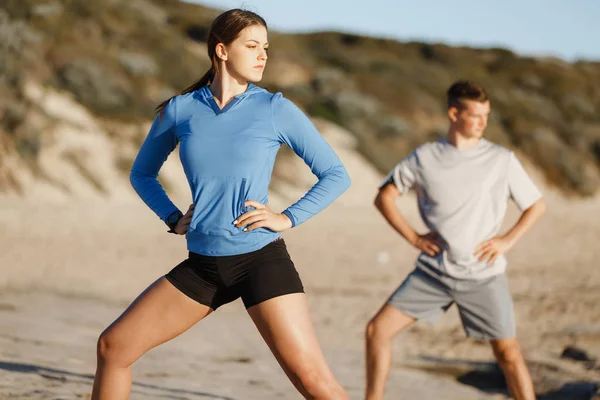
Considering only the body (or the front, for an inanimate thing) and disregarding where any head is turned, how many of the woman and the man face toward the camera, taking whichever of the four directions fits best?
2

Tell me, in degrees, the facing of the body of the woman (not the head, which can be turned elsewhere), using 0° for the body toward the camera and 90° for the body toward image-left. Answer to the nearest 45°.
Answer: approximately 0°

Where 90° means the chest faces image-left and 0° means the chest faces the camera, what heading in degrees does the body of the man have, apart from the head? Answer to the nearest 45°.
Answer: approximately 0°

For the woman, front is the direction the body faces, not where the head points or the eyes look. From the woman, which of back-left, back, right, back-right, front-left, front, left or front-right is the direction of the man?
back-left

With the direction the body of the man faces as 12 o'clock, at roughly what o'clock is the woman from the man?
The woman is roughly at 1 o'clock from the man.
